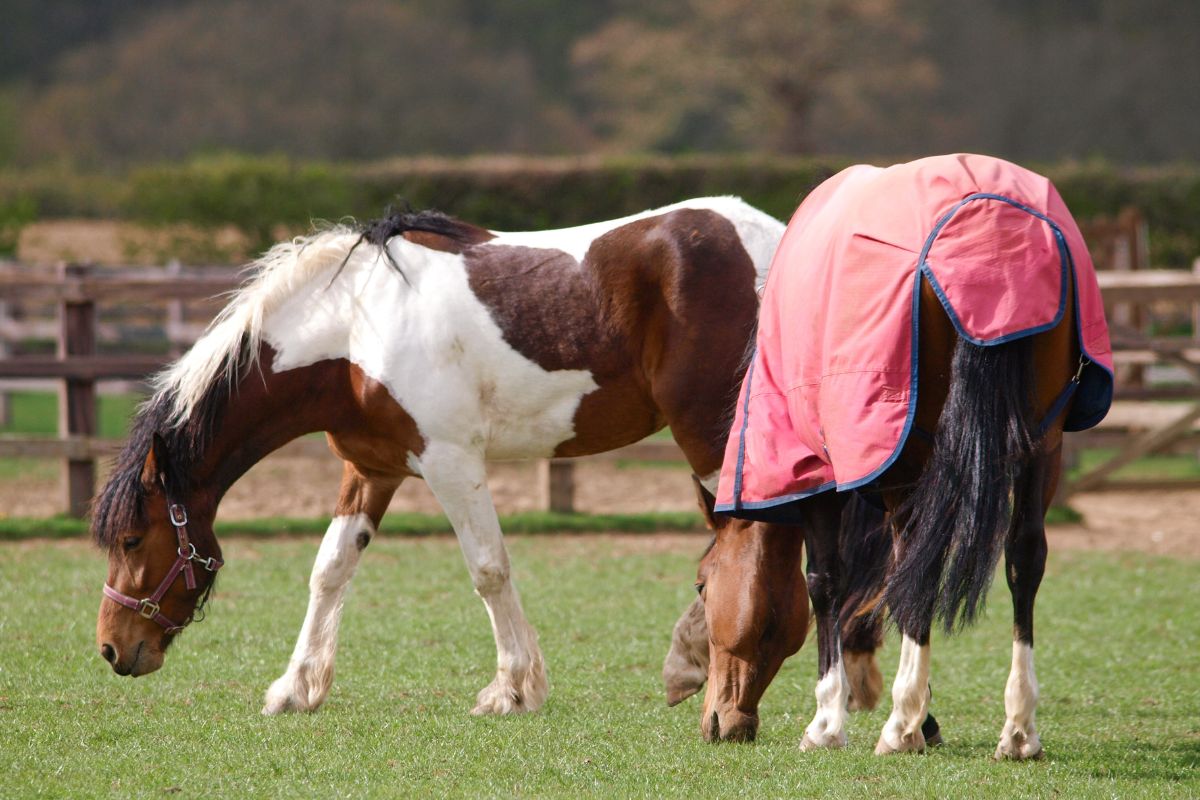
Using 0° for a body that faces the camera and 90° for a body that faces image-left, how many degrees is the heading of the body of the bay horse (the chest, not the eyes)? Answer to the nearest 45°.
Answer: approximately 135°

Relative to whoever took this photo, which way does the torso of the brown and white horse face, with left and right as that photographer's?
facing to the left of the viewer

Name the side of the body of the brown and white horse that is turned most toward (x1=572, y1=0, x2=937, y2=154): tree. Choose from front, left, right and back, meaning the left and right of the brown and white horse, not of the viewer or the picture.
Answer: right

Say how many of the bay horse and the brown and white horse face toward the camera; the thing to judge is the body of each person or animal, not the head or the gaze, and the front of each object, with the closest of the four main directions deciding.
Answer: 0

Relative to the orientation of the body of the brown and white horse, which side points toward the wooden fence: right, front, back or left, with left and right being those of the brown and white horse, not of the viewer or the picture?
right

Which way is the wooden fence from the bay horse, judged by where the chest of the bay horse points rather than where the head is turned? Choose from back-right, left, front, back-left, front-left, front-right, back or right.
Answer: front

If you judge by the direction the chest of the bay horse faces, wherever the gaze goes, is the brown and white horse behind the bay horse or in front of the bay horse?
in front

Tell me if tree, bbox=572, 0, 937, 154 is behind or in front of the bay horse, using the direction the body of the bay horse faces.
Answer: in front
